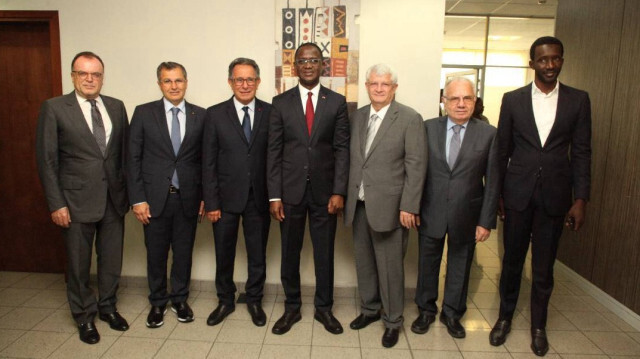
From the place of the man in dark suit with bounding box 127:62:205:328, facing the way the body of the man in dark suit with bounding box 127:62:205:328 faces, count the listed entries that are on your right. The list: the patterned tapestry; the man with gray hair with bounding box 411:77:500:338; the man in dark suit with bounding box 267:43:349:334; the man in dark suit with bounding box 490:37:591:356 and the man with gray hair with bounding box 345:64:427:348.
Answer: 0

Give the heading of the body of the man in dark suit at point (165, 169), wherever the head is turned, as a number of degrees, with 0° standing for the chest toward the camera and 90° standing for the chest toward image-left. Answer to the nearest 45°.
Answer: approximately 0°

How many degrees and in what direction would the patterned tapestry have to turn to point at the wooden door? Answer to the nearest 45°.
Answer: approximately 90° to its right

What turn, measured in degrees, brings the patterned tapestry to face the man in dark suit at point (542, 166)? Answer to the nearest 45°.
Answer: approximately 45° to its left

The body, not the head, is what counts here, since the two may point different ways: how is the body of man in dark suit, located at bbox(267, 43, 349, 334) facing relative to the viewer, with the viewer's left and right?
facing the viewer

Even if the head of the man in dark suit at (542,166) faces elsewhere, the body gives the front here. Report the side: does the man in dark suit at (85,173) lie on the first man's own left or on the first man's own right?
on the first man's own right

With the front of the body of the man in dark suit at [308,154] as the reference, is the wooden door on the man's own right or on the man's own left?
on the man's own right

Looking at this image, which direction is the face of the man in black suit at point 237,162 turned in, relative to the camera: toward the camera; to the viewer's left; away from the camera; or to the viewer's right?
toward the camera

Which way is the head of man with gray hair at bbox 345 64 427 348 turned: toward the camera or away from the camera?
toward the camera

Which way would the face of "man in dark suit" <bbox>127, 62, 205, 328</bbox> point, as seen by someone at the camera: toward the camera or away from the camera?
toward the camera

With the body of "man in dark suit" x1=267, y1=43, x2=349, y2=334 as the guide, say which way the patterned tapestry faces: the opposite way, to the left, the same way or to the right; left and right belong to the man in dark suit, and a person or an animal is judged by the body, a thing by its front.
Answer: the same way

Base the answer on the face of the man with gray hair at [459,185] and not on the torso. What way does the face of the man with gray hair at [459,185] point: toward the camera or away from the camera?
toward the camera

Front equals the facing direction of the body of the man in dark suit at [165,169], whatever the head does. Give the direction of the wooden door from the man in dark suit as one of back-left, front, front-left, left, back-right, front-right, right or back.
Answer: back-right

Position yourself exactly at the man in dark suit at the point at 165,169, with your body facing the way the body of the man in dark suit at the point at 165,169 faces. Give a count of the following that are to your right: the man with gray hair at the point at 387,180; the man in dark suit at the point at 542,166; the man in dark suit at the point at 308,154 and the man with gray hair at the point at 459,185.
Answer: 0

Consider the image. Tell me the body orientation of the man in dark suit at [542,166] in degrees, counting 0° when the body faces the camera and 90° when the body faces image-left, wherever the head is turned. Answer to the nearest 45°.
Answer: approximately 0°

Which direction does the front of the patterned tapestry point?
toward the camera
